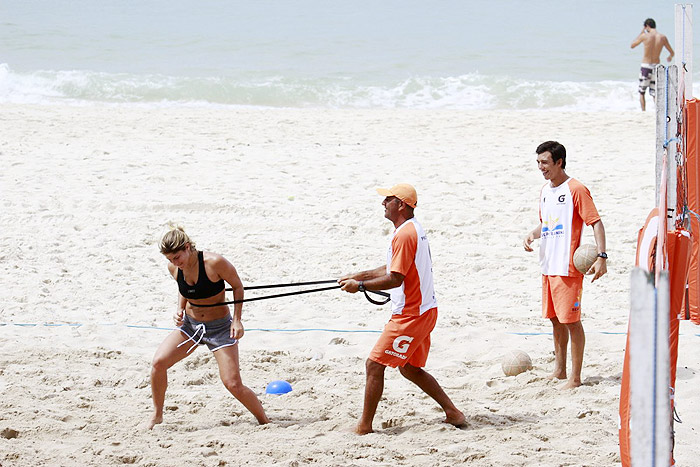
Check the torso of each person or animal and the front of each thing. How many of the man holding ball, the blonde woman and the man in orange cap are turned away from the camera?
0

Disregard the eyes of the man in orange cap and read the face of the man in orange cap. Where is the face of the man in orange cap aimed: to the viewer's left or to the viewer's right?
to the viewer's left

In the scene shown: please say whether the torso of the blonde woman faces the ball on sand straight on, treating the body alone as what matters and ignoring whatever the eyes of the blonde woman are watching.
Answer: no

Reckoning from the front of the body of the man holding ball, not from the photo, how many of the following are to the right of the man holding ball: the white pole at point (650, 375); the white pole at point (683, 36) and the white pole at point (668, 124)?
0

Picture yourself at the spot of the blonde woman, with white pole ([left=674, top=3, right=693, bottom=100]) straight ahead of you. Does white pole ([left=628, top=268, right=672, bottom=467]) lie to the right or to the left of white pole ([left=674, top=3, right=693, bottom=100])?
right

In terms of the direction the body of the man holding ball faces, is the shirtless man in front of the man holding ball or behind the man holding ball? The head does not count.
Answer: behind

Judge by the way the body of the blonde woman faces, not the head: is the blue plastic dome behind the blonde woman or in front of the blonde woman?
behind

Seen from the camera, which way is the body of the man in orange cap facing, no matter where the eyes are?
to the viewer's left

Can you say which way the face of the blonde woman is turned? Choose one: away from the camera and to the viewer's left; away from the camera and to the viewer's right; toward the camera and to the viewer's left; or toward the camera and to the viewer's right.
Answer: toward the camera and to the viewer's left

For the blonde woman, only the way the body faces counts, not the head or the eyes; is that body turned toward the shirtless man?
no

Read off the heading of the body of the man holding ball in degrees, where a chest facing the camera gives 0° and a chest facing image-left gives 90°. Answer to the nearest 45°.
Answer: approximately 45°

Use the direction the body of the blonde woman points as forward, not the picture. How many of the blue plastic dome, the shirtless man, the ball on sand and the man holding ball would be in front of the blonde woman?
0

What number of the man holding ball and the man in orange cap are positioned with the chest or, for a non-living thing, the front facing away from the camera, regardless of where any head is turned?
0

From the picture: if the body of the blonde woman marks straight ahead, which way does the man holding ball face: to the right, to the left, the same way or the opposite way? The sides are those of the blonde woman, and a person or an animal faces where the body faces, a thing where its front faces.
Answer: the same way
